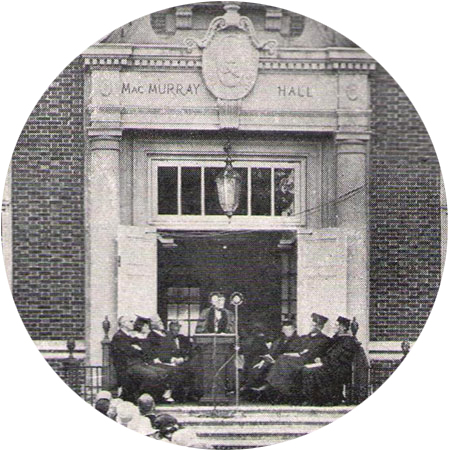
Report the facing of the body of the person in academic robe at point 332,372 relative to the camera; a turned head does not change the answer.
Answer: to the viewer's left

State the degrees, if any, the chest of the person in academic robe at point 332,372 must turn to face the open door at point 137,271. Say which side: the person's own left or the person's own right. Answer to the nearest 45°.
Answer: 0° — they already face it

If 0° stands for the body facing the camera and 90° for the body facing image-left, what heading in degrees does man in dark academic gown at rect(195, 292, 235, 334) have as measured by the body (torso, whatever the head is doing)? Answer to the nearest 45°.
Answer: approximately 0°

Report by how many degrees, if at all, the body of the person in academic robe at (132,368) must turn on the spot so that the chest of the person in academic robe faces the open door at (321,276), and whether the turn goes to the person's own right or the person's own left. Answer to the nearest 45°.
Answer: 0° — they already face it

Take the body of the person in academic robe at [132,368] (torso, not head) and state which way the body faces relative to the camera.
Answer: to the viewer's right

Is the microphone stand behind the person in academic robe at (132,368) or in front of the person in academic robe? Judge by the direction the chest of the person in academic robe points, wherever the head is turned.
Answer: in front

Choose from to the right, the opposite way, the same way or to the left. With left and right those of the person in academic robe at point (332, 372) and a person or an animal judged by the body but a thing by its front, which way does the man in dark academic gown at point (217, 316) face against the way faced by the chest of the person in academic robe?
to the left
